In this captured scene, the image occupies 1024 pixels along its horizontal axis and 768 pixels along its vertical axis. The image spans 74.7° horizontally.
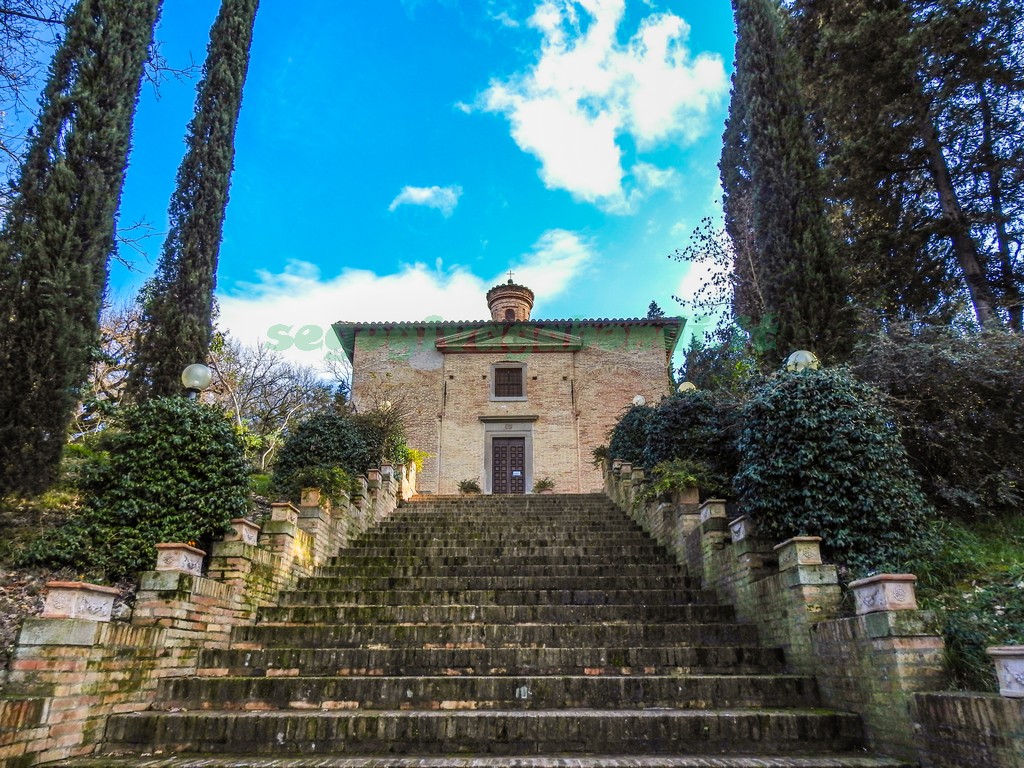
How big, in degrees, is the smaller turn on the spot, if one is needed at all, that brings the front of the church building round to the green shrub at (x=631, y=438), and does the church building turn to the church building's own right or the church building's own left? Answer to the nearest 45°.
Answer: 0° — it already faces it

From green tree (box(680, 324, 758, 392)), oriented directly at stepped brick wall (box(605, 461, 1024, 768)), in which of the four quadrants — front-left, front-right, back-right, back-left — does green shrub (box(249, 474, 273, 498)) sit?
front-right

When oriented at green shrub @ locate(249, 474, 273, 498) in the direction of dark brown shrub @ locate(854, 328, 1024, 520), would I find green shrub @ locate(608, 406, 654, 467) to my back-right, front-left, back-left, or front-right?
front-left

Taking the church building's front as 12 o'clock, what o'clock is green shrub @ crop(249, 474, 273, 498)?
The green shrub is roughly at 1 o'clock from the church building.

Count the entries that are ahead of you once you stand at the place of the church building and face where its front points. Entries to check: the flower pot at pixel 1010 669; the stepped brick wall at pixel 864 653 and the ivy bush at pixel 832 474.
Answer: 3

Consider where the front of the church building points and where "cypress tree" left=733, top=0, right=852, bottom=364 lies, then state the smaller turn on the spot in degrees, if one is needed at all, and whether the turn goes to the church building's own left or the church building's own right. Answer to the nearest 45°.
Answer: approximately 45° to the church building's own left

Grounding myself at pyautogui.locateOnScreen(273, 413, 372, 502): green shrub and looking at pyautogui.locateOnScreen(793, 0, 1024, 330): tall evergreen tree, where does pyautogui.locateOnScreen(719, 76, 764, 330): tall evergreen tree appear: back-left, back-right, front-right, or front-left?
front-left

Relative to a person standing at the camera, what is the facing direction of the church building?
facing the viewer

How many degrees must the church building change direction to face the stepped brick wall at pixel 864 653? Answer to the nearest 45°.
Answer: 0° — it already faces it

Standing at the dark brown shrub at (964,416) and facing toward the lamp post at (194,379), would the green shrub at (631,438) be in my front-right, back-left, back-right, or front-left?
front-right

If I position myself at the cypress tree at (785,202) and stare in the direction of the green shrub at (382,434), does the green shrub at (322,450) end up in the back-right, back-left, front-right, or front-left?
front-left

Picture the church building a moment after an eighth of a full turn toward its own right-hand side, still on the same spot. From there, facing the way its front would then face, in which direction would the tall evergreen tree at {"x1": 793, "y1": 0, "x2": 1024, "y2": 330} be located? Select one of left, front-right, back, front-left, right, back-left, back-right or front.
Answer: left

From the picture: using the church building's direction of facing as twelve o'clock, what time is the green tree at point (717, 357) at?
The green tree is roughly at 10 o'clock from the church building.

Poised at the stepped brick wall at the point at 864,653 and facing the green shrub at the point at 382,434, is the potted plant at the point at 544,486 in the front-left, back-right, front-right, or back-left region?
front-right

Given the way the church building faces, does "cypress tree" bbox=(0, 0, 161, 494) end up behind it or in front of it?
in front

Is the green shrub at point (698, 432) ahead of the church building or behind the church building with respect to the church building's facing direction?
ahead
